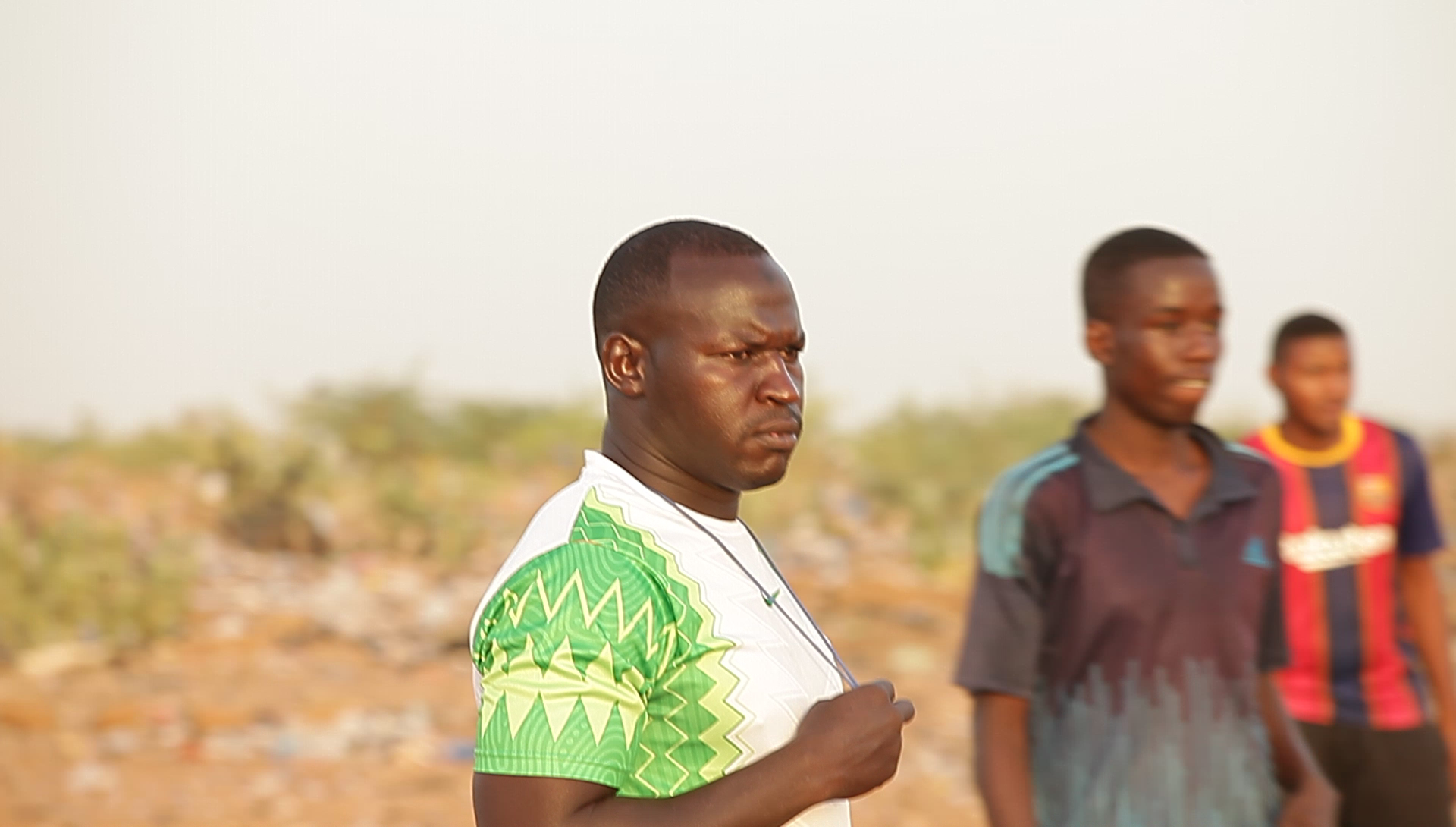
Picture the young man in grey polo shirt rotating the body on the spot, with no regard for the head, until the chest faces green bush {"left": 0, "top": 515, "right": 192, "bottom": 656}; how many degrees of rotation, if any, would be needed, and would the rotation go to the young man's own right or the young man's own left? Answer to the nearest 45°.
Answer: approximately 180°

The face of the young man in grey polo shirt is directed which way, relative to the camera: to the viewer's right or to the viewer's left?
to the viewer's right

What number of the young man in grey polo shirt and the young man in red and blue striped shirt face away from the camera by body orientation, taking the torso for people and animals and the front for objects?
0

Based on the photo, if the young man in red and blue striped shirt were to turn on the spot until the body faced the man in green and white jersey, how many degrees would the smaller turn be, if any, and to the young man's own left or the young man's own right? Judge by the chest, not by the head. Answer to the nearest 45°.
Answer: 0° — they already face them

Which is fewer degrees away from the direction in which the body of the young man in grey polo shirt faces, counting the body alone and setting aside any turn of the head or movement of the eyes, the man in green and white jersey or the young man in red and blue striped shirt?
the man in green and white jersey

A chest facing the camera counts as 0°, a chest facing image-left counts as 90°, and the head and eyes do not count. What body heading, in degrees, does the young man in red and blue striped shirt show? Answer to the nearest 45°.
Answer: approximately 0°

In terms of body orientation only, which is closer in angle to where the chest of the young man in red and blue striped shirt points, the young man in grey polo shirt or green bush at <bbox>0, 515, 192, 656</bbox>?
the young man in grey polo shirt

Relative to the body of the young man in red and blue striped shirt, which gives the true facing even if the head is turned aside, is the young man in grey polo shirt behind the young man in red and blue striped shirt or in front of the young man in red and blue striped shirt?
in front

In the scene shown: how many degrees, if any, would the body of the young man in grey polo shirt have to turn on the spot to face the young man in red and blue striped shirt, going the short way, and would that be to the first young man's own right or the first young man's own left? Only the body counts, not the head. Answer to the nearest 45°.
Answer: approximately 135° to the first young man's own left

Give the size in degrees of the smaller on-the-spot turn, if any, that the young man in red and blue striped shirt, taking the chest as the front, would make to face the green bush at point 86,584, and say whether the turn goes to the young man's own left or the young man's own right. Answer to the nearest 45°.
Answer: approximately 90° to the young man's own right

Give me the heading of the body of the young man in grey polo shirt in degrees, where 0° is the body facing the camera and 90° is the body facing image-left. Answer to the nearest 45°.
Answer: approximately 315°
